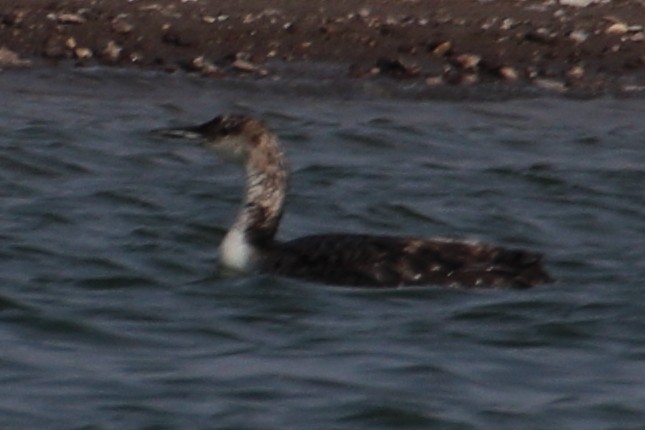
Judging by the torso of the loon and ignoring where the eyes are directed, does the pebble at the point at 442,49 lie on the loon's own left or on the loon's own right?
on the loon's own right

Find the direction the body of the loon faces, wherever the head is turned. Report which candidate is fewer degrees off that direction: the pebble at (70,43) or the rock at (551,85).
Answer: the pebble

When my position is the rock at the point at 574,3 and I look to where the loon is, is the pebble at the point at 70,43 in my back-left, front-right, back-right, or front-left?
front-right

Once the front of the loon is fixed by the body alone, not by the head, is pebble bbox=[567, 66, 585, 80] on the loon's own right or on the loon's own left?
on the loon's own right

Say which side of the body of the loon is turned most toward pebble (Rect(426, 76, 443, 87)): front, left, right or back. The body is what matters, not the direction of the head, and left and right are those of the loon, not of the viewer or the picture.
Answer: right

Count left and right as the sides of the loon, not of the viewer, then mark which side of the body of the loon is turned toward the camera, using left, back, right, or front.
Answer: left

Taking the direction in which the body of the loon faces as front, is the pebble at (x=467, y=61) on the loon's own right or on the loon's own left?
on the loon's own right

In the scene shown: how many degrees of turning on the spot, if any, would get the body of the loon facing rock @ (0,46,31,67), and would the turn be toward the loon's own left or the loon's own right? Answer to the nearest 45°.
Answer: approximately 45° to the loon's own right
